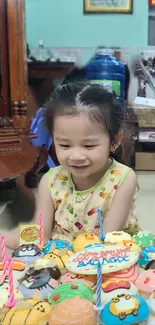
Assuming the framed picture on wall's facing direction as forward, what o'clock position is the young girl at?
The young girl is roughly at 12 o'clock from the framed picture on wall.

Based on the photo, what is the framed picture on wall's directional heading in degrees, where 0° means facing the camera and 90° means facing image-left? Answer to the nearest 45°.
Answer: approximately 0°

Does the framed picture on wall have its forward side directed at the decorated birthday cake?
yes

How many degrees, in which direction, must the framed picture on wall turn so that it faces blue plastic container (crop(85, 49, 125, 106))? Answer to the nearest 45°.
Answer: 0° — it already faces it
